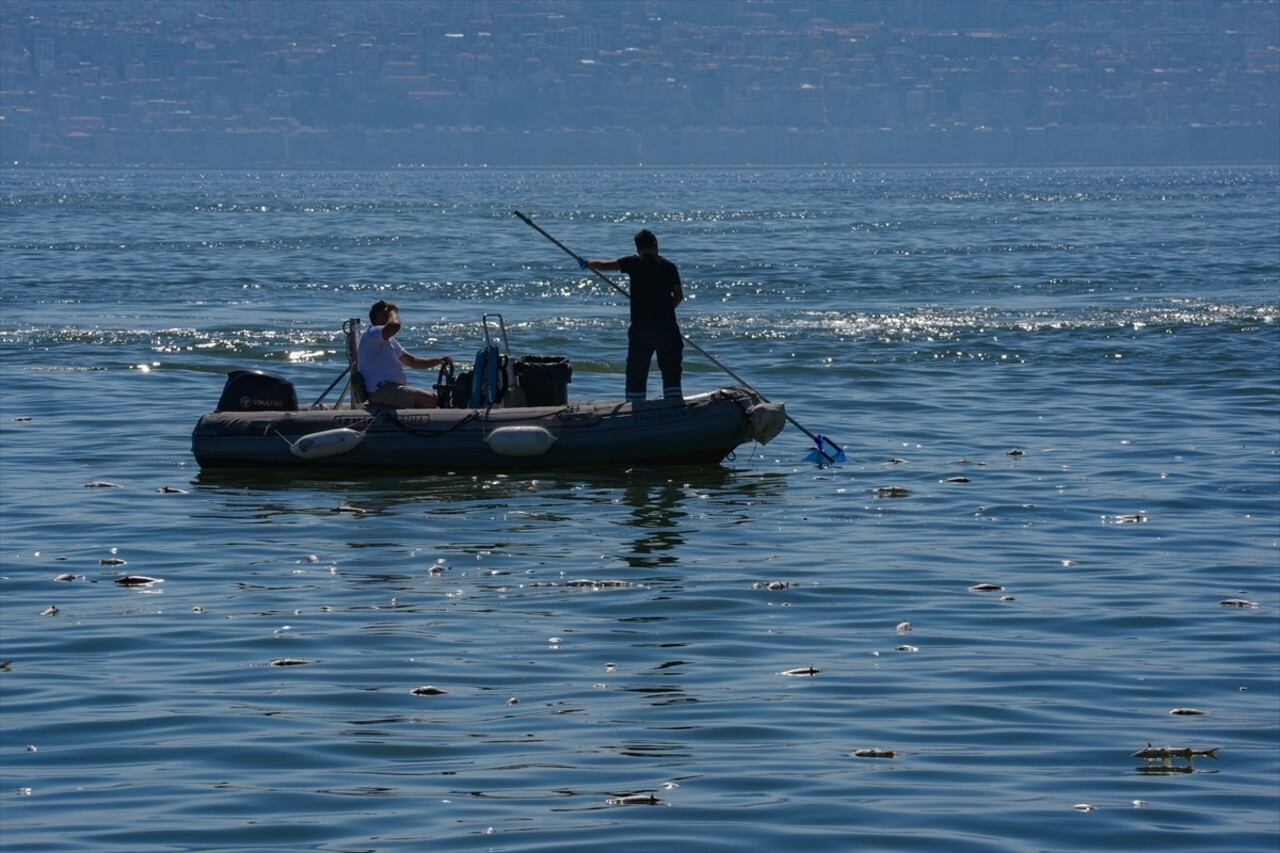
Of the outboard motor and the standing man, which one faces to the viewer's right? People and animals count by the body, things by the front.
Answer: the outboard motor

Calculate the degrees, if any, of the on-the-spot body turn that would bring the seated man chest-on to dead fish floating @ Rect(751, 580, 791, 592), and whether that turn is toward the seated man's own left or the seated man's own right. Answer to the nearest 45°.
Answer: approximately 45° to the seated man's own right

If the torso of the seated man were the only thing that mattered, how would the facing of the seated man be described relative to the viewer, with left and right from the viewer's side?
facing to the right of the viewer

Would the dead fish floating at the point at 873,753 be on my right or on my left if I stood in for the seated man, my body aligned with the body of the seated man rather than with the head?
on my right

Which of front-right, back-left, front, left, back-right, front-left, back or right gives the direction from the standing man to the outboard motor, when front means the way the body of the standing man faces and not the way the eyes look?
left

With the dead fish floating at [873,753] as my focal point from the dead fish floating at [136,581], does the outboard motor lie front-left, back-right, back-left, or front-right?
back-left

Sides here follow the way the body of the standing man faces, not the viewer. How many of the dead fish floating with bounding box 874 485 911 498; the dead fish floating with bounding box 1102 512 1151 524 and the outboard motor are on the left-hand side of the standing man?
1

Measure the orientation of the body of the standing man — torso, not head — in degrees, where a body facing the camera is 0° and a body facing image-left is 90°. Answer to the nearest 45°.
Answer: approximately 180°

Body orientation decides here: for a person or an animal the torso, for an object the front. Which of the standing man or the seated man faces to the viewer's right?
the seated man

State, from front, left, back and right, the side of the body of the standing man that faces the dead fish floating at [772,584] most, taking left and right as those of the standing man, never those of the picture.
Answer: back

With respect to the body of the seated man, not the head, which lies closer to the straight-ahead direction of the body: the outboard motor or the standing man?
the standing man

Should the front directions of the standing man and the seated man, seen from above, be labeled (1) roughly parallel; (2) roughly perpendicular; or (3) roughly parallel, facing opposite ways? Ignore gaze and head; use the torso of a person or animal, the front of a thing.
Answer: roughly perpendicular

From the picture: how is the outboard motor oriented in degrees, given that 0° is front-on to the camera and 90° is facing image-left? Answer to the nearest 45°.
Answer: approximately 270°

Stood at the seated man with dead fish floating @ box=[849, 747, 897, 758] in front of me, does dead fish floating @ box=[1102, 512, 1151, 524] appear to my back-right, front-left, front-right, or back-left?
front-left

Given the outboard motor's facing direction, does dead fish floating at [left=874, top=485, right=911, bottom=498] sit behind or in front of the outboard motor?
in front

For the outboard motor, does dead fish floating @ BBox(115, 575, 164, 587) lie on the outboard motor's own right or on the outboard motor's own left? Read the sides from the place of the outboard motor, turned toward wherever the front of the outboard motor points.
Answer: on the outboard motor's own right

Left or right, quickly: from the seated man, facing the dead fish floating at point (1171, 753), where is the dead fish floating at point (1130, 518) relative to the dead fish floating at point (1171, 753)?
left

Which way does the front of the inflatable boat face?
to the viewer's right
